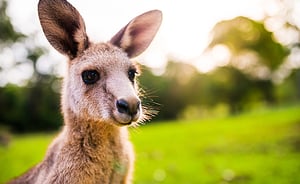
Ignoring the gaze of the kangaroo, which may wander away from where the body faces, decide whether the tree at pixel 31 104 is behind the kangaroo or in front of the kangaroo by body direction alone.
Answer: behind

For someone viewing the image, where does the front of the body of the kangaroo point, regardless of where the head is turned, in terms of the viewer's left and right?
facing the viewer and to the right of the viewer
